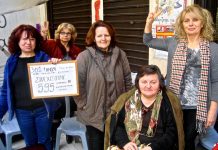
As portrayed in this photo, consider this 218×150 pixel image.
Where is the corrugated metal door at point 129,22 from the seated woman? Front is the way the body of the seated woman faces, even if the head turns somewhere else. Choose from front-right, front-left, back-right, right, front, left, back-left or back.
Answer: back

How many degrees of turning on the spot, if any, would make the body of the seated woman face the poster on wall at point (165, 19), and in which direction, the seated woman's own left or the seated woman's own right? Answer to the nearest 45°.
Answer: approximately 180°

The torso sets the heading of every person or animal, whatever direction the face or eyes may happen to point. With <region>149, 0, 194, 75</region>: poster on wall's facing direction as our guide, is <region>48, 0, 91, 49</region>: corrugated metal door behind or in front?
behind

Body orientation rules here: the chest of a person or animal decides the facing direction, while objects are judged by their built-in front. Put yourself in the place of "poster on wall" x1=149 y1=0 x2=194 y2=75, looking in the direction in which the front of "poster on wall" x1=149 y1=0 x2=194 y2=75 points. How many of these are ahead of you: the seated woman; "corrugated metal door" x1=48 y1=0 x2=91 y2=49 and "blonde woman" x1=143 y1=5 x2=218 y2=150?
2

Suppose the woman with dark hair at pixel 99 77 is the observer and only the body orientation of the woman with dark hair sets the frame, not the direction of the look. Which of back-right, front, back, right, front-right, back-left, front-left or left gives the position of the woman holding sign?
right

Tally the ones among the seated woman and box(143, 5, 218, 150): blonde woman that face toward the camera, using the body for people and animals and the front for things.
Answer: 2

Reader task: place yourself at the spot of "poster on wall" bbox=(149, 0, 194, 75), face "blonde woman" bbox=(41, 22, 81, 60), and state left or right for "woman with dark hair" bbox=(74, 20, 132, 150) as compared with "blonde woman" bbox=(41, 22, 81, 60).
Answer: left

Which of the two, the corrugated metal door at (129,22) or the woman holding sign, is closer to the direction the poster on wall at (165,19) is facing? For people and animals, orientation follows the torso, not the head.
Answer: the woman holding sign

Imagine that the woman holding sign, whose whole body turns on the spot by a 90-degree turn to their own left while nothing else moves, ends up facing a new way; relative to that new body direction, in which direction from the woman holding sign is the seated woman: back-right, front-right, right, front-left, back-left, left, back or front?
front-right

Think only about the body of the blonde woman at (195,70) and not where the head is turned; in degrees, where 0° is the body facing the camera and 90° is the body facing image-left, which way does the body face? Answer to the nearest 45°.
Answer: approximately 0°
